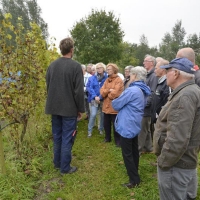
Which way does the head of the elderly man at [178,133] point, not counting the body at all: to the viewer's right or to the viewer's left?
to the viewer's left

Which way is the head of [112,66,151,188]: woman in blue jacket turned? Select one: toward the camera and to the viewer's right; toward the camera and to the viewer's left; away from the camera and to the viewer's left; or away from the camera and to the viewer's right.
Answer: away from the camera and to the viewer's left

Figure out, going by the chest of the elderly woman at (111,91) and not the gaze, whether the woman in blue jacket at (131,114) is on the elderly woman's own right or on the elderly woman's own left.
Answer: on the elderly woman's own left

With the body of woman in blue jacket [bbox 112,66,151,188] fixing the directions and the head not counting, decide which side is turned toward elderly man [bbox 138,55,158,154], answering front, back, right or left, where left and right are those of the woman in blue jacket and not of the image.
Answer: right

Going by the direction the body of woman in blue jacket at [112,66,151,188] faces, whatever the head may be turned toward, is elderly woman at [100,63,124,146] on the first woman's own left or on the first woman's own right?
on the first woman's own right

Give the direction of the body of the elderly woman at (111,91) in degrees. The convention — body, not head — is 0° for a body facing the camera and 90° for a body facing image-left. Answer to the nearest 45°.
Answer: approximately 45°

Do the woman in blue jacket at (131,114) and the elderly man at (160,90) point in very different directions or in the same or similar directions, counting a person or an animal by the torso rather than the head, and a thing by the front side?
same or similar directions

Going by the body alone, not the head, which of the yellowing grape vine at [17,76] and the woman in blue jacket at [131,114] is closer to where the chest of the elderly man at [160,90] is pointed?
the yellowing grape vine

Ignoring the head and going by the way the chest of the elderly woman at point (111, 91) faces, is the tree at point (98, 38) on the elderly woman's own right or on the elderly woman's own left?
on the elderly woman's own right

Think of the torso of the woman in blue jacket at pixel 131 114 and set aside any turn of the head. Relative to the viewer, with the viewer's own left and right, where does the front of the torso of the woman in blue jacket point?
facing to the left of the viewer

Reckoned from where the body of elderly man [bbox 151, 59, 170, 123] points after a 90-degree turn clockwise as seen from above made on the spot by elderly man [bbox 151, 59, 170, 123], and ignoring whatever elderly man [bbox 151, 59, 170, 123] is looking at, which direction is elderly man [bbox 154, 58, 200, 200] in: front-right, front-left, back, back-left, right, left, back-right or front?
back

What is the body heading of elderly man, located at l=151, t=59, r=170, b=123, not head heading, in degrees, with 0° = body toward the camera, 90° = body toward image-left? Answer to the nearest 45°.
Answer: approximately 90°

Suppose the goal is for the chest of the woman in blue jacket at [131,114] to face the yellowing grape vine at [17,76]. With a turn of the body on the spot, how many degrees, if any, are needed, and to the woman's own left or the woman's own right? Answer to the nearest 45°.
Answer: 0° — they already face it
